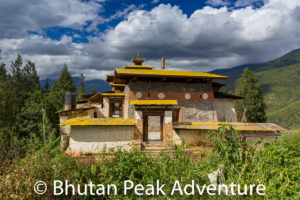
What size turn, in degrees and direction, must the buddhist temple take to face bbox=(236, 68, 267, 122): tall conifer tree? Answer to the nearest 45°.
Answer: approximately 135° to its left

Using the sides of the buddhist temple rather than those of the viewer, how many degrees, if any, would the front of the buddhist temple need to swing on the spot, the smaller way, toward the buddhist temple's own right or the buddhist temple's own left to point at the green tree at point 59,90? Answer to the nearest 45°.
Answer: approximately 135° to the buddhist temple's own right

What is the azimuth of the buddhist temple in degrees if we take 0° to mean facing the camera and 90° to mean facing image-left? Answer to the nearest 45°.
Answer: approximately 0°
